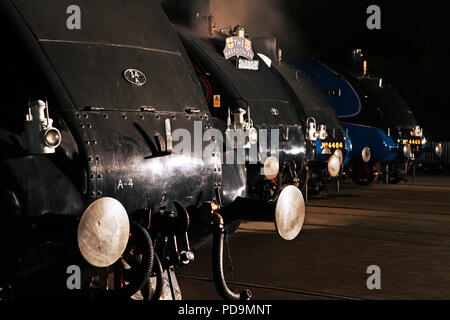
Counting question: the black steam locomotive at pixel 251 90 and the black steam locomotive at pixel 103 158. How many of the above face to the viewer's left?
0

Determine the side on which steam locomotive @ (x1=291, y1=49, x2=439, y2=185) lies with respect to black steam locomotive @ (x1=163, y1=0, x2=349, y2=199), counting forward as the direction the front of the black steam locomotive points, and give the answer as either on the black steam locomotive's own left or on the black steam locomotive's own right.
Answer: on the black steam locomotive's own left

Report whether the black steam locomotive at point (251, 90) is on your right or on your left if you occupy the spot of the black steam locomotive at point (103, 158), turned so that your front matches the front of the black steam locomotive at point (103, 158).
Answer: on your left

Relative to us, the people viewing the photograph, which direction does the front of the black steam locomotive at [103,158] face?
facing the viewer and to the right of the viewer

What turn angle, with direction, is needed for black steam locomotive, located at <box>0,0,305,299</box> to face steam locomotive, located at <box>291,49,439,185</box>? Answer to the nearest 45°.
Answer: approximately 90° to its left

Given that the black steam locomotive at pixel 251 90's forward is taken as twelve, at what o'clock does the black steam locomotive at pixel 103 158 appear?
the black steam locomotive at pixel 103 158 is roughly at 2 o'clock from the black steam locomotive at pixel 251 90.

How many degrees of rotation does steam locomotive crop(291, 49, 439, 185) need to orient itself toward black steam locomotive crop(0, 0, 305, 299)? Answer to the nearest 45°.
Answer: approximately 45° to its right
